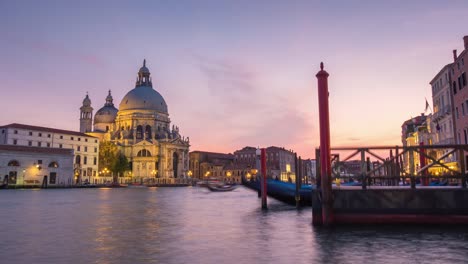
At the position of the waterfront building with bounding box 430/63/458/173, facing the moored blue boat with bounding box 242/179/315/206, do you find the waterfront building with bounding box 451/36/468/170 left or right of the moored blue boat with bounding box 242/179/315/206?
left

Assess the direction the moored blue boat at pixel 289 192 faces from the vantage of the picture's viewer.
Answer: facing to the left of the viewer

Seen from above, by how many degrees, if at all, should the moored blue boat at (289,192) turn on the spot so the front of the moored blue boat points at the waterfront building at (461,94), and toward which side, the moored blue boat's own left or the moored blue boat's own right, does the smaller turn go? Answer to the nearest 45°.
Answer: approximately 135° to the moored blue boat's own right

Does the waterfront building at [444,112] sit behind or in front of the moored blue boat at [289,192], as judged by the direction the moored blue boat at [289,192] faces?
behind

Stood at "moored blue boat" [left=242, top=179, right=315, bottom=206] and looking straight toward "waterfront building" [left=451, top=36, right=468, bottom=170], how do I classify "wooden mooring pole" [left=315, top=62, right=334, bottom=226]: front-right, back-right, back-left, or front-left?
back-right

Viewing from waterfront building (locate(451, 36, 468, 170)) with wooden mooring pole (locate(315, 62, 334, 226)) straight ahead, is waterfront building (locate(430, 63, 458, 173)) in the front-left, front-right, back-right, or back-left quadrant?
back-right
